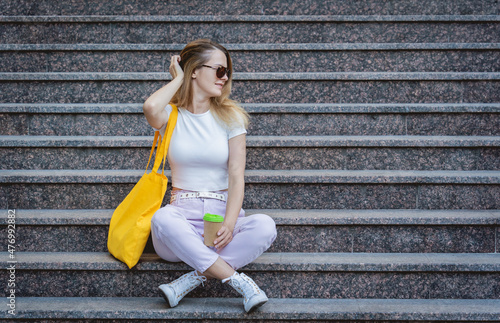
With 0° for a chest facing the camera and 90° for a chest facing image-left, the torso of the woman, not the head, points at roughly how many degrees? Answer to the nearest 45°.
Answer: approximately 0°
